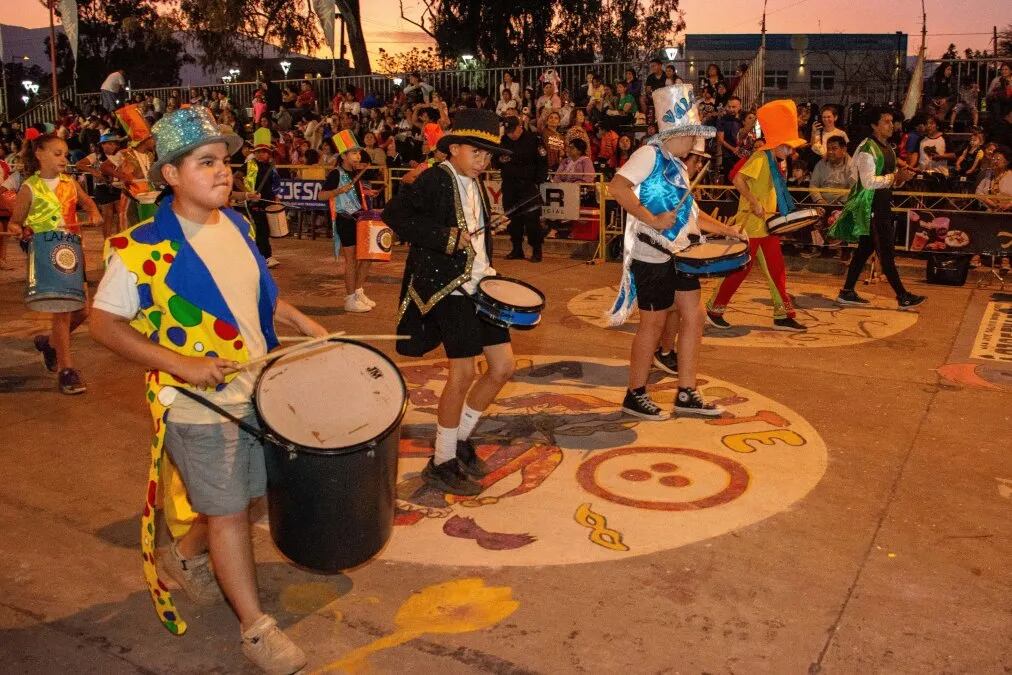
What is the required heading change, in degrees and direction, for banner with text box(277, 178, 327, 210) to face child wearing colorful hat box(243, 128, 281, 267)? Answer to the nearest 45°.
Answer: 0° — it already faces them

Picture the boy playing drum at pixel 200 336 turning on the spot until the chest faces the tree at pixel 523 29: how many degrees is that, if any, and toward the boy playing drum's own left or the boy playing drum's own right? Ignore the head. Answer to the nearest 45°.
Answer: approximately 135° to the boy playing drum's own left

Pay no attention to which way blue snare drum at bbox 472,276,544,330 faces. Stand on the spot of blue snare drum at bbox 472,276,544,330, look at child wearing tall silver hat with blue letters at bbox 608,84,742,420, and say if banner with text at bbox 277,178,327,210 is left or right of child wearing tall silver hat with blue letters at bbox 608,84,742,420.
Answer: left

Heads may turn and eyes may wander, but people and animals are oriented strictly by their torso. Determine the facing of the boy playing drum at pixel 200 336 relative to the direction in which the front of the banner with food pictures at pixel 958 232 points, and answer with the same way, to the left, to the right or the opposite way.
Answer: to the left

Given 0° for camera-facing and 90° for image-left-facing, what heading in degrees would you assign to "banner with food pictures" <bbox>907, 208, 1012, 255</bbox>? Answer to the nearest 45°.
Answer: approximately 0°
